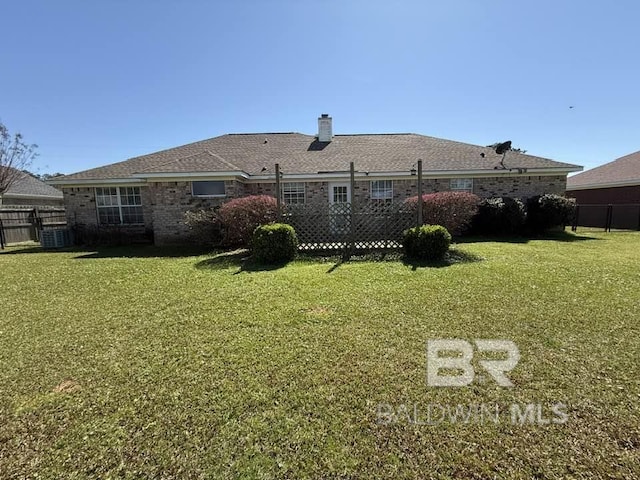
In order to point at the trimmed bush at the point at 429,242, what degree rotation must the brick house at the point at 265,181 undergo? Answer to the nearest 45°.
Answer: approximately 135° to its right

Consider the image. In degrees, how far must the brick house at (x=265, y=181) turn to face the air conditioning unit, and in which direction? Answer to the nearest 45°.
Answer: approximately 90° to its left

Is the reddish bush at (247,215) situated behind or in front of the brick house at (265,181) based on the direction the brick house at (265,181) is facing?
behind

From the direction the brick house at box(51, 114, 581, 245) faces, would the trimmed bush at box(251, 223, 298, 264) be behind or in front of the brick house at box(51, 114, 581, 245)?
behind

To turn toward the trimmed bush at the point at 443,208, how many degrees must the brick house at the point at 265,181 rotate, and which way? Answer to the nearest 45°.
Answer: approximately 135° to its right

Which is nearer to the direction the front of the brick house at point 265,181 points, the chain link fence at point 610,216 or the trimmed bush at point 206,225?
the chain link fence

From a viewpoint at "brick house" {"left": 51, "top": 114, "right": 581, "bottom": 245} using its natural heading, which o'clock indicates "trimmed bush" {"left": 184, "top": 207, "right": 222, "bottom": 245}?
The trimmed bush is roughly at 7 o'clock from the brick house.

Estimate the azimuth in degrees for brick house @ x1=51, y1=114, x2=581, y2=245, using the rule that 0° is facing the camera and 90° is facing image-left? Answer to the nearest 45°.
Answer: approximately 180°

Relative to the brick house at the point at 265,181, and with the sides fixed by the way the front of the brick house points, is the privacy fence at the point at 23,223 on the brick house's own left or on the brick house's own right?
on the brick house's own left

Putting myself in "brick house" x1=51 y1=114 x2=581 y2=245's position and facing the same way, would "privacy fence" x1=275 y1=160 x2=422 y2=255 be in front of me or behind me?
behind

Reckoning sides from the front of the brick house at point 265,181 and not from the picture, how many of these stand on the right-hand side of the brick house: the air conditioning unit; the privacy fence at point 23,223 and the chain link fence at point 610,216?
1
